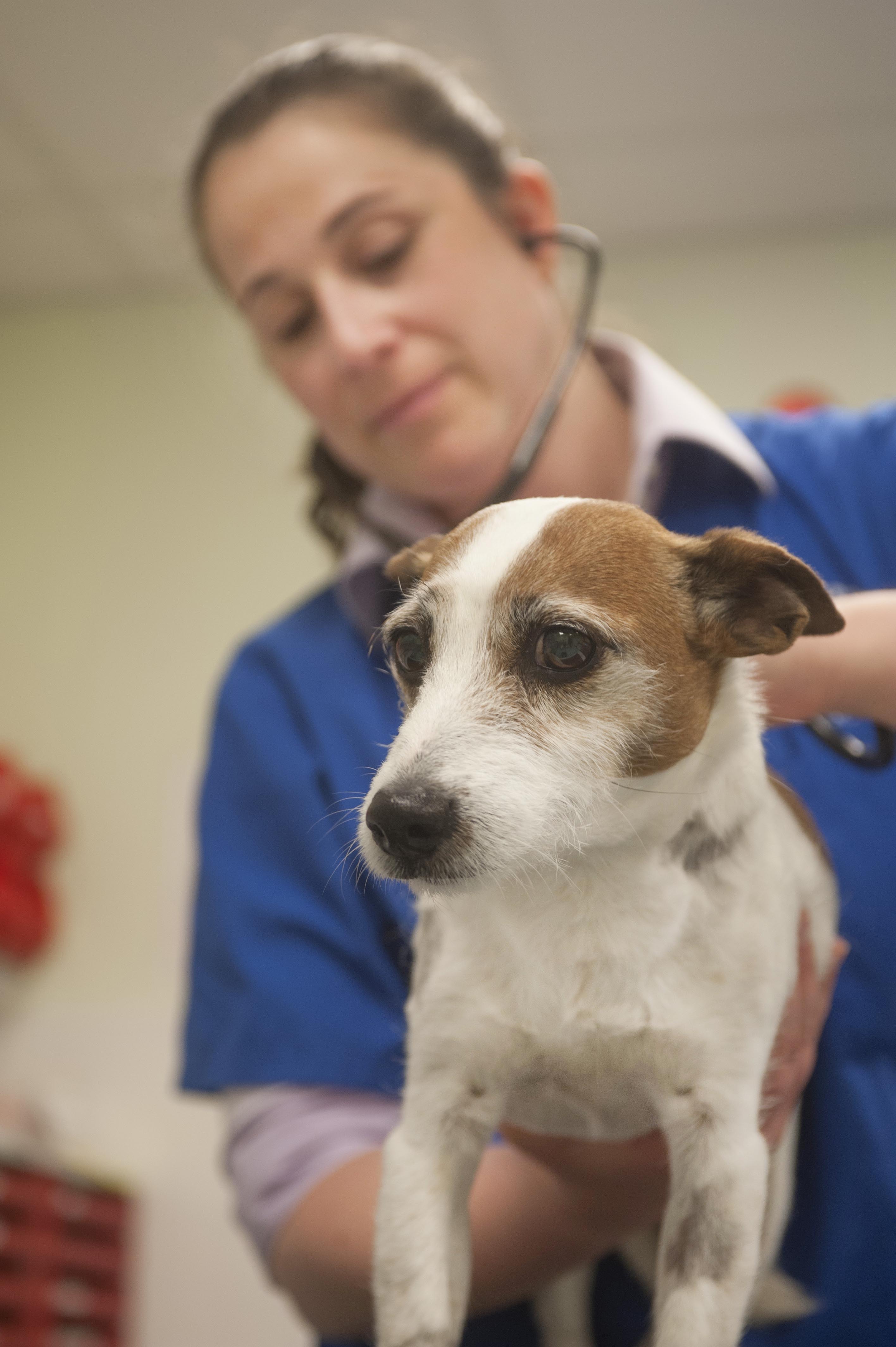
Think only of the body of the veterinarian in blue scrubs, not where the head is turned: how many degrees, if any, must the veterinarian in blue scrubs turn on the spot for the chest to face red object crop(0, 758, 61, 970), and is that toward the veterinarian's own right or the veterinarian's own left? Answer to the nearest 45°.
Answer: approximately 135° to the veterinarian's own right

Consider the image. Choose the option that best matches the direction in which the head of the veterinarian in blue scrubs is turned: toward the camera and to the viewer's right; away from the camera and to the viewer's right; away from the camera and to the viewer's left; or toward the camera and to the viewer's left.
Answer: toward the camera and to the viewer's left

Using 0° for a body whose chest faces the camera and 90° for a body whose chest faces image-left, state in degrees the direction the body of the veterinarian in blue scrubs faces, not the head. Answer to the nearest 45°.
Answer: approximately 0°
